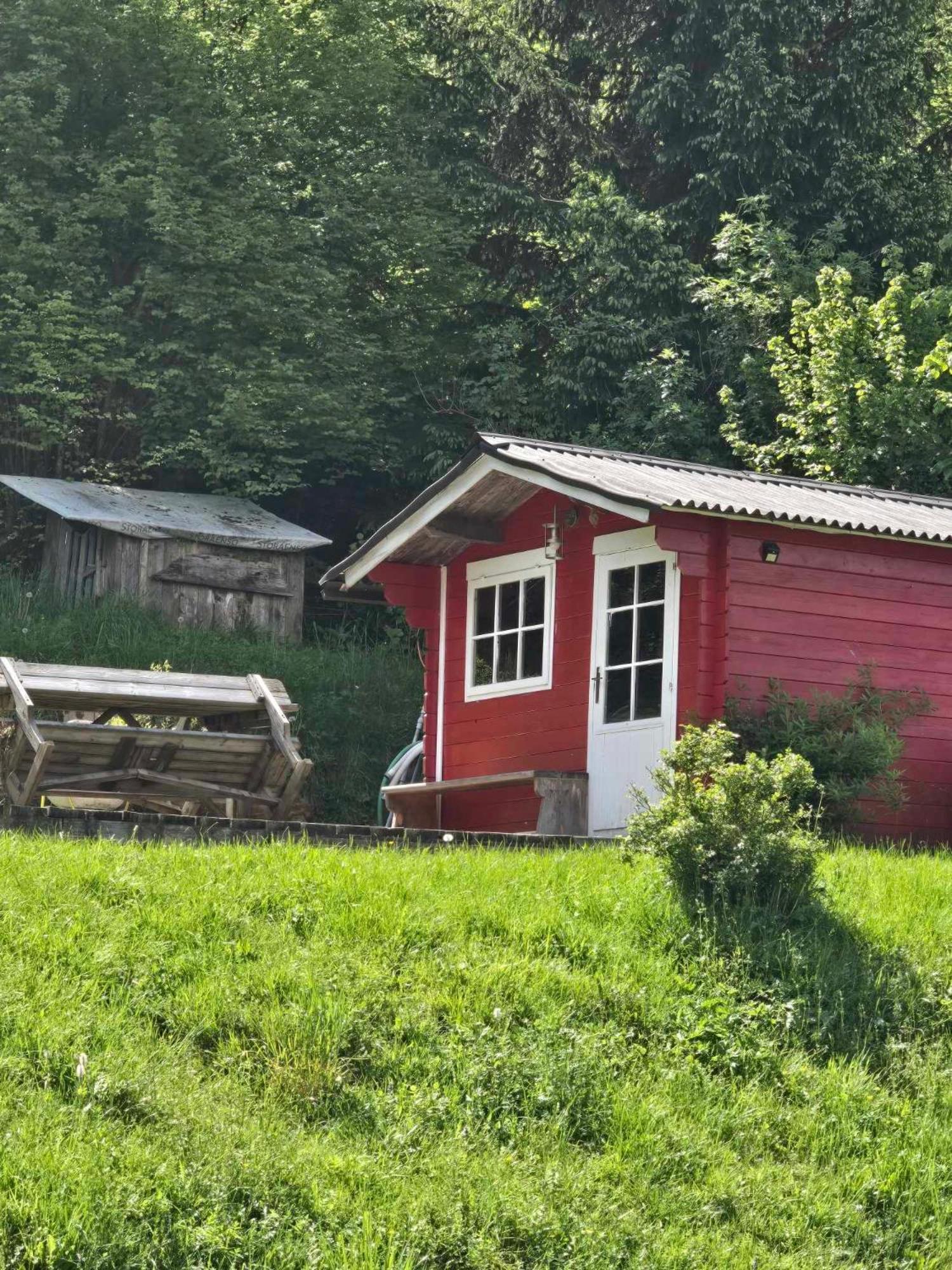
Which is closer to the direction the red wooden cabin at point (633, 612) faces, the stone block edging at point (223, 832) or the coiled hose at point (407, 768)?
the stone block edging

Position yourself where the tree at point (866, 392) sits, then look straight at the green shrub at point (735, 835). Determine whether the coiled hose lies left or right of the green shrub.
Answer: right

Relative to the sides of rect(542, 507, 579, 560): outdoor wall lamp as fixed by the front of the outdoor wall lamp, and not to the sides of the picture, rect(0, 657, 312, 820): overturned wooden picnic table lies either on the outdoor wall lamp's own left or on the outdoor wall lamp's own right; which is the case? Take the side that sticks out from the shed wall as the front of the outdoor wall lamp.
on the outdoor wall lamp's own right

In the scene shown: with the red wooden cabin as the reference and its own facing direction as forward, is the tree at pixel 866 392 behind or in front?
behind

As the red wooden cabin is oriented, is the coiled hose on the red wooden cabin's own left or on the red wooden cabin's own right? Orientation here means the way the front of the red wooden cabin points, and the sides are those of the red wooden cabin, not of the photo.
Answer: on the red wooden cabin's own right

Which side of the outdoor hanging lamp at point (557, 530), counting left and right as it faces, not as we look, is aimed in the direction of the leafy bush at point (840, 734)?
left

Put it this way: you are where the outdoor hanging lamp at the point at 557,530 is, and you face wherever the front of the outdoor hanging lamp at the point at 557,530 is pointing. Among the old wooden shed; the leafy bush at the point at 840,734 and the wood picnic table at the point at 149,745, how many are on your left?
1

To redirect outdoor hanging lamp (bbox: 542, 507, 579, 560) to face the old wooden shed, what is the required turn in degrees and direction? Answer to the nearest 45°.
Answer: approximately 90° to its right
